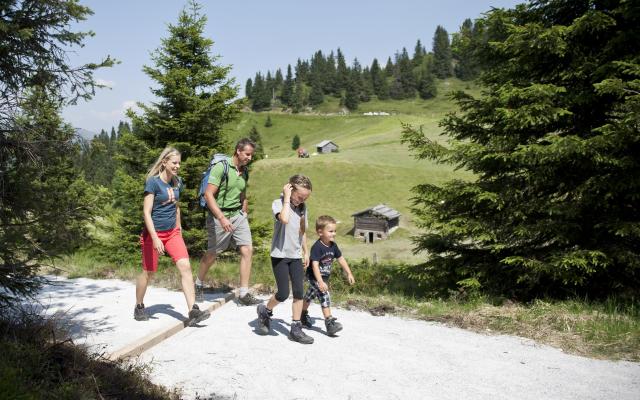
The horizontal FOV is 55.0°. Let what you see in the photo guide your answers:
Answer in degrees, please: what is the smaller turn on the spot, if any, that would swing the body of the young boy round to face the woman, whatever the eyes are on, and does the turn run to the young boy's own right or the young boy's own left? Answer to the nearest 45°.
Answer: approximately 135° to the young boy's own right

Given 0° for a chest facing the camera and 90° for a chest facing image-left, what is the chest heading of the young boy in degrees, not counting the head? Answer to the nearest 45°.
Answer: approximately 315°

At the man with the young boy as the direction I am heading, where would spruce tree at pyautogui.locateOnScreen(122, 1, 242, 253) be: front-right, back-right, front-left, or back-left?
back-left

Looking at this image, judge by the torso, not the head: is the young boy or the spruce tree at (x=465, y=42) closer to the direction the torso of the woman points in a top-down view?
the young boy

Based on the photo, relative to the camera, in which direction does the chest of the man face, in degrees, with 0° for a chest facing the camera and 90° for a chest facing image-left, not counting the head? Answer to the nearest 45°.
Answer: approximately 315°

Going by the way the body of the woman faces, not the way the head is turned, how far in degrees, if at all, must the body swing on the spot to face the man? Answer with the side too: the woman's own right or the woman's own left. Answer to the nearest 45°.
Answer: approximately 90° to the woman's own left

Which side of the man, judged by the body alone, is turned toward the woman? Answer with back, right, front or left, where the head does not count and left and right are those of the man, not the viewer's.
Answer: right

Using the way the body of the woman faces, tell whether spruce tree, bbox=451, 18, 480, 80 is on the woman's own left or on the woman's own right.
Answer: on the woman's own left

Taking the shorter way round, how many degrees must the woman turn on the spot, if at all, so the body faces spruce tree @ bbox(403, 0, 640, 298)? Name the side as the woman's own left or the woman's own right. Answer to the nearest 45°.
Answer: approximately 45° to the woman's own left

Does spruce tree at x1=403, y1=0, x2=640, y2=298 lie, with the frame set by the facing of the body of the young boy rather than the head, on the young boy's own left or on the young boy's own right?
on the young boy's own left

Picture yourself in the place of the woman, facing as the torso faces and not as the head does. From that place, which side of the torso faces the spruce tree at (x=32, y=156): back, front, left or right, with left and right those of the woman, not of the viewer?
right

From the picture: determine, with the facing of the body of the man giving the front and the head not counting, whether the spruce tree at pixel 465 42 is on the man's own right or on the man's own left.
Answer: on the man's own left
